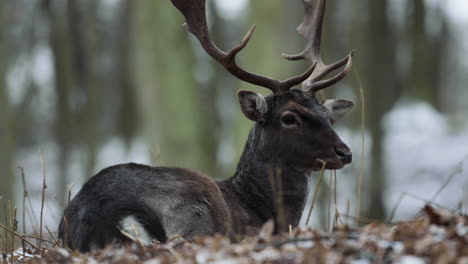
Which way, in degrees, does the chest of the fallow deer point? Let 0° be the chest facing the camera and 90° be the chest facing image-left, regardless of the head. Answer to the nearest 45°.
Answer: approximately 270°
